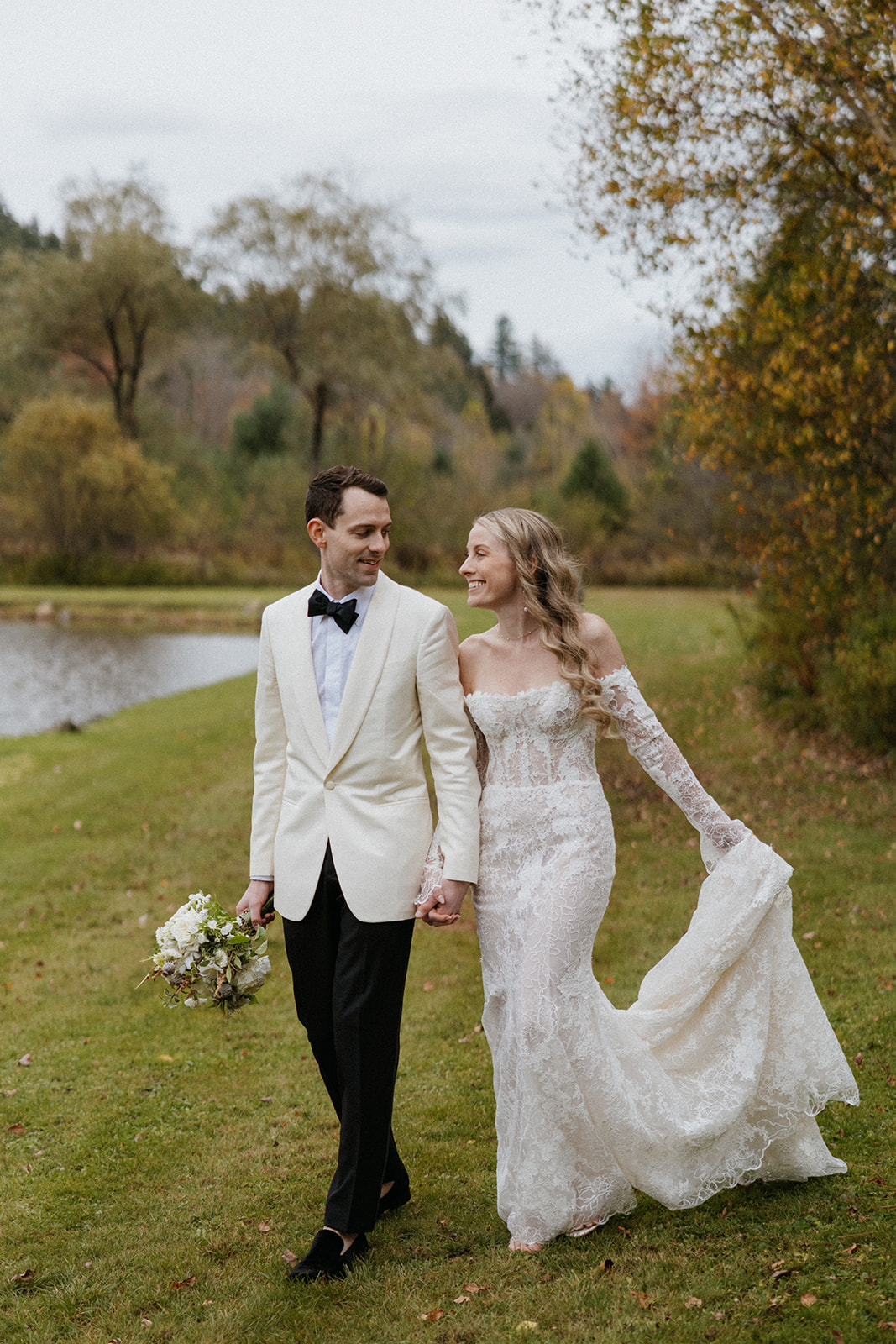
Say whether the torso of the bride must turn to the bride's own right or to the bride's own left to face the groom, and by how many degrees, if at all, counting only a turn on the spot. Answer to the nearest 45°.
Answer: approximately 45° to the bride's own right

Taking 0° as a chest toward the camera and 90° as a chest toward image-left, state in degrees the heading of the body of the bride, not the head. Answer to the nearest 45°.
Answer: approximately 45°

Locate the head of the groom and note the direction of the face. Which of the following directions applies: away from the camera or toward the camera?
toward the camera
